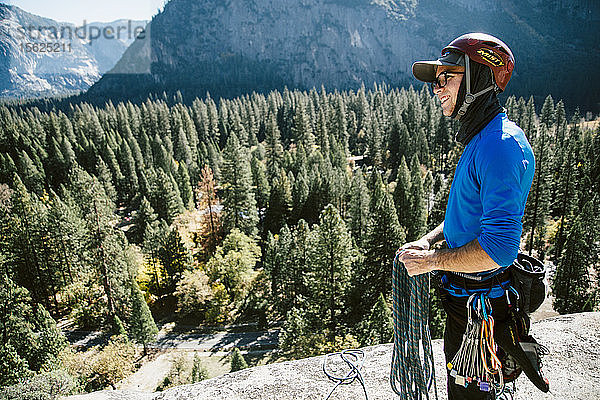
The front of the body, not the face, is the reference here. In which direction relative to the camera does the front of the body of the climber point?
to the viewer's left

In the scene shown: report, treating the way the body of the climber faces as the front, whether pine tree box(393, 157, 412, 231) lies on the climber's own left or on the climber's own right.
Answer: on the climber's own right

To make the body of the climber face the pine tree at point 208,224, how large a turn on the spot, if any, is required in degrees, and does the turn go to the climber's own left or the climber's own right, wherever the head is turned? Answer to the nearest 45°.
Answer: approximately 45° to the climber's own right

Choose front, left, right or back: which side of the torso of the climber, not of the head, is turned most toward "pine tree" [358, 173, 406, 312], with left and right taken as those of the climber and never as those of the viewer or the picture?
right

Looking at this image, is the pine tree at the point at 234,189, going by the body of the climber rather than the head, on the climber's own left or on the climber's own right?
on the climber's own right

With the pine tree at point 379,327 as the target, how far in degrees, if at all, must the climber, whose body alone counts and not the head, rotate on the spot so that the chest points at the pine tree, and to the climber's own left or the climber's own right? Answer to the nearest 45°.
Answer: approximately 90° to the climber's own right
